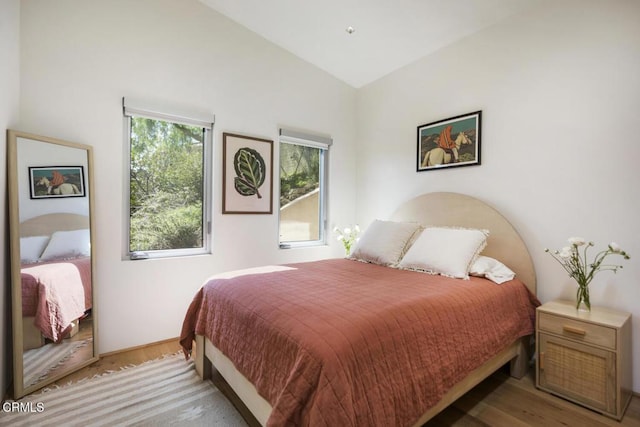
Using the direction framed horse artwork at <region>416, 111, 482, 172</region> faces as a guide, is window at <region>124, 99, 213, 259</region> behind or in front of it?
in front

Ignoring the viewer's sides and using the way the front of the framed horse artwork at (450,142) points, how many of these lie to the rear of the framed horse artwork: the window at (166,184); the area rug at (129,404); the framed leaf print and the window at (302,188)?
0

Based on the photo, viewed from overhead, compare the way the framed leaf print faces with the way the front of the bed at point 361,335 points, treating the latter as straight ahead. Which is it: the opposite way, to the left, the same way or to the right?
to the left

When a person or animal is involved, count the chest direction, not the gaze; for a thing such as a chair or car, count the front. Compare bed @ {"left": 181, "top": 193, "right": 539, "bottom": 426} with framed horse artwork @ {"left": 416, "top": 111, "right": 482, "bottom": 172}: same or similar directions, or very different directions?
same or similar directions

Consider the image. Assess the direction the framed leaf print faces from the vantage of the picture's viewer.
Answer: facing the viewer and to the right of the viewer

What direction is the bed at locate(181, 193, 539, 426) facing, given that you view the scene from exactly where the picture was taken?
facing the viewer and to the left of the viewer

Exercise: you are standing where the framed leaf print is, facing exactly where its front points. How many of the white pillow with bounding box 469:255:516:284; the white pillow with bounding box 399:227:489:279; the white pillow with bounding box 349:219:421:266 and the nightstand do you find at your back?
0

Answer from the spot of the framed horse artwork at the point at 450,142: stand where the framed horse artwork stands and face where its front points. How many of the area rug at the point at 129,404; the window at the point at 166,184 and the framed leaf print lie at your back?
0

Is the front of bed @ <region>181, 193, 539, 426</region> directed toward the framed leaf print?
no

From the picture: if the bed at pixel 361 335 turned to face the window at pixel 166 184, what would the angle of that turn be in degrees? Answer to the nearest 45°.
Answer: approximately 90° to its right

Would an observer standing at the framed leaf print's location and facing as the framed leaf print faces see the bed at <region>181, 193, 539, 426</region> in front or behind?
in front

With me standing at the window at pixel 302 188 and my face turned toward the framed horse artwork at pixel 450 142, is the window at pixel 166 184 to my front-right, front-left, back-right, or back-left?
back-right

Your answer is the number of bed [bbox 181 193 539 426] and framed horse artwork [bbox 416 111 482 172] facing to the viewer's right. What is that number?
0
